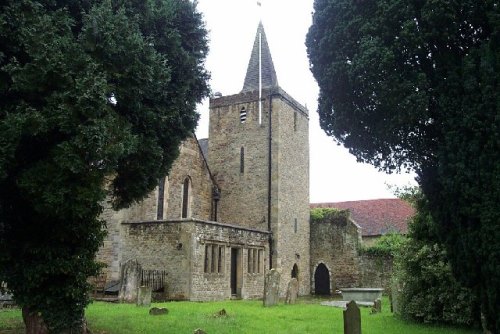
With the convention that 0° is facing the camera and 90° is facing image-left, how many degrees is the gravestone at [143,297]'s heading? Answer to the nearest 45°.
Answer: approximately 0°

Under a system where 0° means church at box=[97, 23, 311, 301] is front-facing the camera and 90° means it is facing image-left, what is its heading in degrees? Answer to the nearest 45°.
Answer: approximately 315°

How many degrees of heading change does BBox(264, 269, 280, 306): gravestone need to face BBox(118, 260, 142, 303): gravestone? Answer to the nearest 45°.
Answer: approximately 90° to its right

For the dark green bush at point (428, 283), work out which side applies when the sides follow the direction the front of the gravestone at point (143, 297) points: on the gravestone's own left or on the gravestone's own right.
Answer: on the gravestone's own left

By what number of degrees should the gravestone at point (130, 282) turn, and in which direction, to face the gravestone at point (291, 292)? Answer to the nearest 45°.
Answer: approximately 90° to its left

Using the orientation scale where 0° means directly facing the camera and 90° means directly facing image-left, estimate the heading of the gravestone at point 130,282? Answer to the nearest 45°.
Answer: approximately 0°

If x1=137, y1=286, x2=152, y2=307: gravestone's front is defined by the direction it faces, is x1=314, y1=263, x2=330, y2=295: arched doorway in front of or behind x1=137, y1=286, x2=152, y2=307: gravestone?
behind

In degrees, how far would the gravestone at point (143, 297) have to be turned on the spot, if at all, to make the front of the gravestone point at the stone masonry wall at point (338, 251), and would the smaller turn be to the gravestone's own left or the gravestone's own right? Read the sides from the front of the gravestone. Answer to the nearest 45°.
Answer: approximately 135° to the gravestone's own left

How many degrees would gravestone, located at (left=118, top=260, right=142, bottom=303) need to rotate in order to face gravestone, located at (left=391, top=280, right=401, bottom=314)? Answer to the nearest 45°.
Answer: approximately 45° to its left

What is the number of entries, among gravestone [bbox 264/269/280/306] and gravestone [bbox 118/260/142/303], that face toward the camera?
2

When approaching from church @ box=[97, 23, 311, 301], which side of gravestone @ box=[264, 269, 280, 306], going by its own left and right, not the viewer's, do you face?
back
